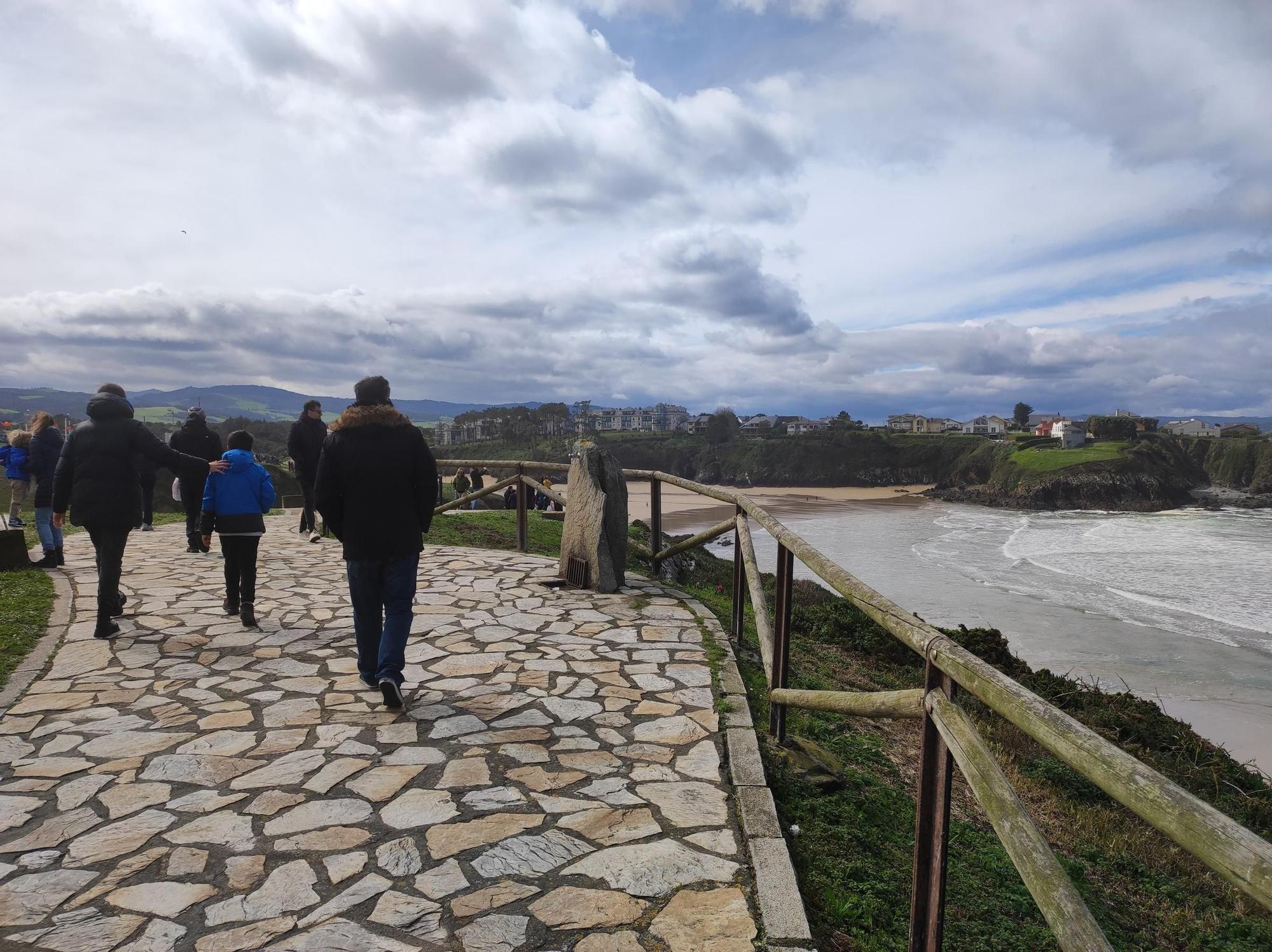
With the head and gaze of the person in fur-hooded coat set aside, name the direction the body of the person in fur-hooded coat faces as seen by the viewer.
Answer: away from the camera

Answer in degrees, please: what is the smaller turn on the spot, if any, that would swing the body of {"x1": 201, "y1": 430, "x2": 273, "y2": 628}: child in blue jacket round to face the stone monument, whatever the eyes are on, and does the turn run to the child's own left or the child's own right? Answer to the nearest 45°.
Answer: approximately 90° to the child's own right

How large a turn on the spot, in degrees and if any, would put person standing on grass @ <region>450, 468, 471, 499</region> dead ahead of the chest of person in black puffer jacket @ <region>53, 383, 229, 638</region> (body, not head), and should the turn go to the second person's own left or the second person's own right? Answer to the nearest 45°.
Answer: approximately 45° to the second person's own right

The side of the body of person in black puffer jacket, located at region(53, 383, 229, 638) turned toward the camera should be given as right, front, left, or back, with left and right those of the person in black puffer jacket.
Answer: back
